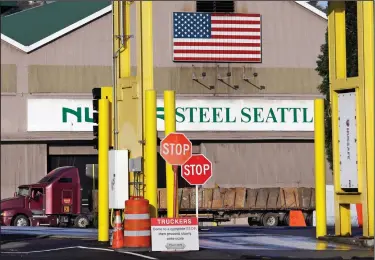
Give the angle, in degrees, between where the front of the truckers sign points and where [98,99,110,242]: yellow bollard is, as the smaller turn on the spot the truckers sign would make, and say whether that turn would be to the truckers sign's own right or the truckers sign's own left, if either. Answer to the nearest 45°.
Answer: approximately 135° to the truckers sign's own right

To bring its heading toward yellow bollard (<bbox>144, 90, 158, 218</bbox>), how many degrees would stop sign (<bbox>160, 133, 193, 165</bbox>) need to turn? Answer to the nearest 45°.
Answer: approximately 90° to its right

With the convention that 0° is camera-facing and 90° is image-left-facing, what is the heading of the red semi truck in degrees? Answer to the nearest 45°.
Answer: approximately 90°

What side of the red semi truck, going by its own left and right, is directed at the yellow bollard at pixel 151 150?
left

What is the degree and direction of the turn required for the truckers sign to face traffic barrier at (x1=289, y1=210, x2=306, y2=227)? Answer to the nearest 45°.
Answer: approximately 180°

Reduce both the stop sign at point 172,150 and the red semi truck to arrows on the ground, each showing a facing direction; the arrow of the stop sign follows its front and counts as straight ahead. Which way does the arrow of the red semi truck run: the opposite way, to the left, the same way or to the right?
to the right

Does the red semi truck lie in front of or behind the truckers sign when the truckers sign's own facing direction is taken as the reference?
behind

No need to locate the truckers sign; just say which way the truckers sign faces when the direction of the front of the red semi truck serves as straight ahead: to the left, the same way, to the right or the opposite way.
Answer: to the left

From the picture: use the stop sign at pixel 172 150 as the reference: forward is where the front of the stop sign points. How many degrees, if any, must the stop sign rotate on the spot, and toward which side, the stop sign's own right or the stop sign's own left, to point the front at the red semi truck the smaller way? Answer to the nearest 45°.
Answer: approximately 180°

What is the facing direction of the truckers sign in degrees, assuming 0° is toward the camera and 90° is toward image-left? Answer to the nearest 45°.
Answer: approximately 0°
